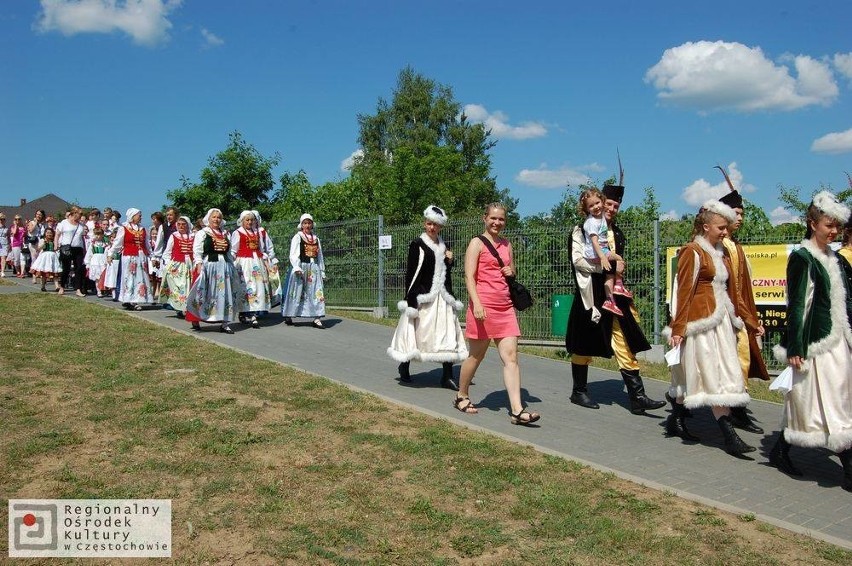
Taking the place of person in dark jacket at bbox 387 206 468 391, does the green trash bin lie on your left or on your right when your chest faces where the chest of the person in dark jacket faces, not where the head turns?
on your left

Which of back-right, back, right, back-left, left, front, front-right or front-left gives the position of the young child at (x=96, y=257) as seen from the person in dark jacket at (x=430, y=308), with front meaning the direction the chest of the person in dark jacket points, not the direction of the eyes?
back

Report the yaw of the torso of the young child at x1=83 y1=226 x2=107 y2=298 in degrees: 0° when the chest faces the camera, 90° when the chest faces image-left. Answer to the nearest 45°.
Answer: approximately 315°
